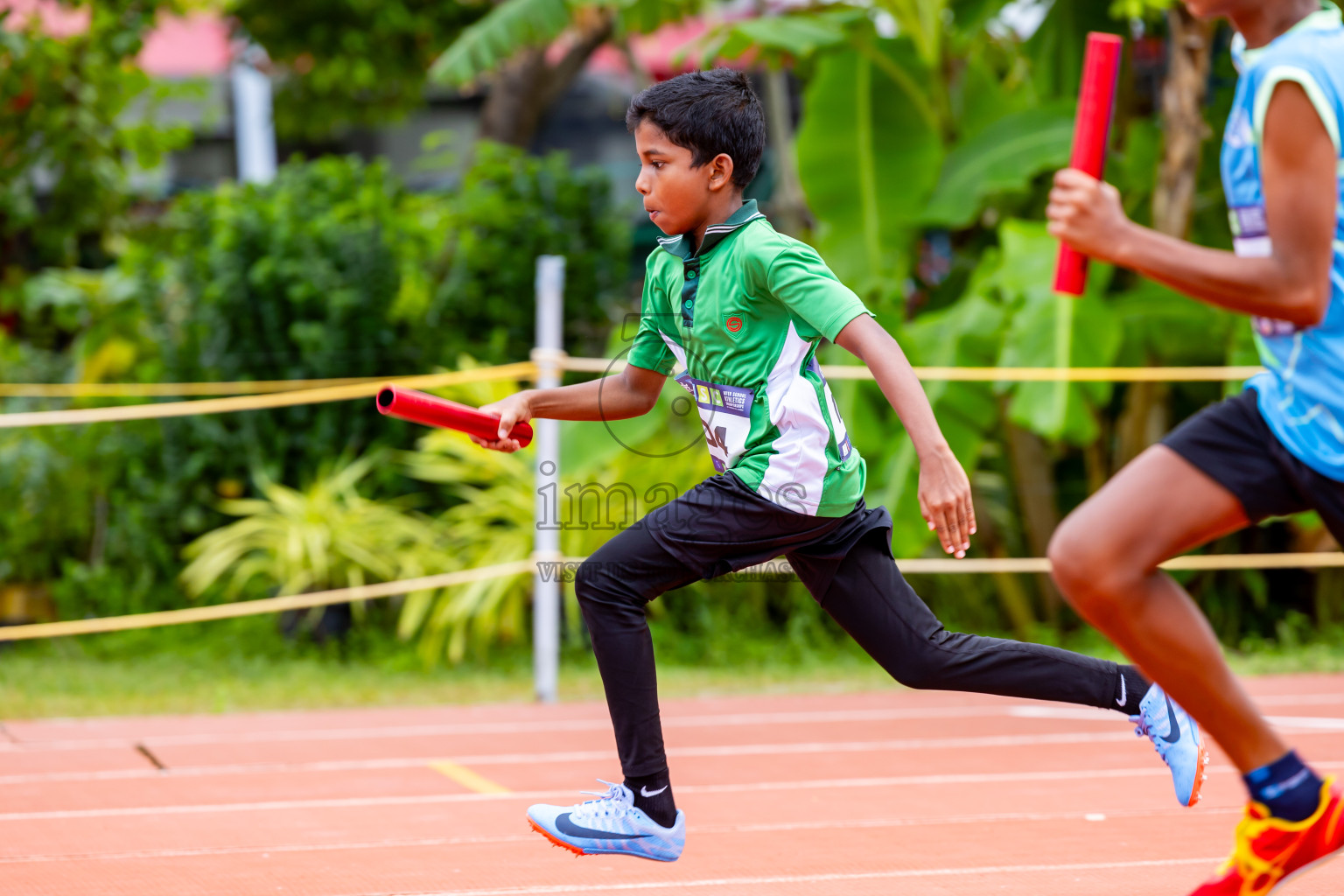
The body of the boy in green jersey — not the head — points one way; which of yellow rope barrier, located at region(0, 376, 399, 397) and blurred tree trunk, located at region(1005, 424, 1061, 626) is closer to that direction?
the yellow rope barrier

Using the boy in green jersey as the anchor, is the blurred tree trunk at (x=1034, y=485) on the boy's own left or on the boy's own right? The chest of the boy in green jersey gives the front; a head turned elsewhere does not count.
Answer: on the boy's own right

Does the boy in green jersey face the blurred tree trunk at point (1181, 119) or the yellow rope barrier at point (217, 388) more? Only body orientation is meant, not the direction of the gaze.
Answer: the yellow rope barrier

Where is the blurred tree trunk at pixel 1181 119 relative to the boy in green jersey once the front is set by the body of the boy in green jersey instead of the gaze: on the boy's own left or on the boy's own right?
on the boy's own right

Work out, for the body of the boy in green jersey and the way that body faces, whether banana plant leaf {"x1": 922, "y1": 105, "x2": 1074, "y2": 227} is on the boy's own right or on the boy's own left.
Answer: on the boy's own right

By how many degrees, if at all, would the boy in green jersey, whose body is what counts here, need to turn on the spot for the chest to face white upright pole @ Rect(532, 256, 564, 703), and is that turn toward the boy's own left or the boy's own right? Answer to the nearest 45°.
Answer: approximately 90° to the boy's own right

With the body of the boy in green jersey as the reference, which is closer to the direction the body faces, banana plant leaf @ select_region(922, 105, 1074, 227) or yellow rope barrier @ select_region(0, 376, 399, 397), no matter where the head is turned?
the yellow rope barrier

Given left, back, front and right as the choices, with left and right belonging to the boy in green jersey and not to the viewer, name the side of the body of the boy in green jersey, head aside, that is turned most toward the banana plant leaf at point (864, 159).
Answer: right

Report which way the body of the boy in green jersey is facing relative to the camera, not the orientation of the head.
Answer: to the viewer's left

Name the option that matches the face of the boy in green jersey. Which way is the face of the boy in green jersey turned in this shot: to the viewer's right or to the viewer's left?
to the viewer's left

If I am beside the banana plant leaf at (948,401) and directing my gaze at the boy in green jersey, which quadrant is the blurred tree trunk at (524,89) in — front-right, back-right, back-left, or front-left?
back-right

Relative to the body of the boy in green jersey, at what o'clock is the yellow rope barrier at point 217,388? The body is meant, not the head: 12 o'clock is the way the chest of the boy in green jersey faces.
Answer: The yellow rope barrier is roughly at 2 o'clock from the boy in green jersey.
